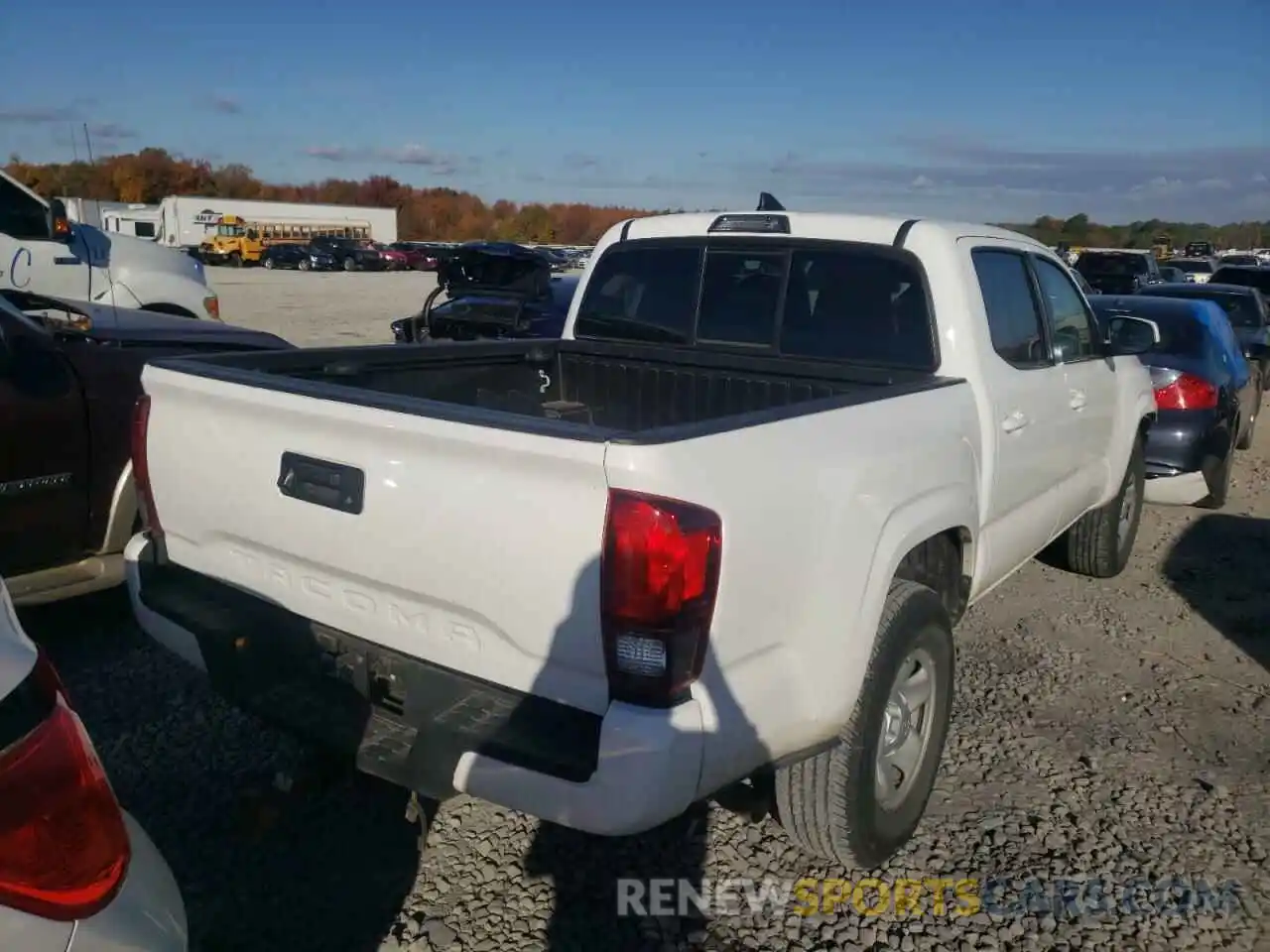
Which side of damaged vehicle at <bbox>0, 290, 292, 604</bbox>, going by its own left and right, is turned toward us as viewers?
right

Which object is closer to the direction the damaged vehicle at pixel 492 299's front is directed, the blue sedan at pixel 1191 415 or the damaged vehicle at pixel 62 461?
the damaged vehicle

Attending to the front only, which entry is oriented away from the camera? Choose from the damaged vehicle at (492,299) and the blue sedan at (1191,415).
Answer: the blue sedan

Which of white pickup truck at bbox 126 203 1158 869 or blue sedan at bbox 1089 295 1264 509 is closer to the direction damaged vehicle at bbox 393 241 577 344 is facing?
the white pickup truck

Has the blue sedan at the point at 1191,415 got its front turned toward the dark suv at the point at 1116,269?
yes

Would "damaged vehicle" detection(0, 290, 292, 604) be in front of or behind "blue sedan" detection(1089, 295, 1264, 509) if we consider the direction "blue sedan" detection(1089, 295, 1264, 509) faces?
behind

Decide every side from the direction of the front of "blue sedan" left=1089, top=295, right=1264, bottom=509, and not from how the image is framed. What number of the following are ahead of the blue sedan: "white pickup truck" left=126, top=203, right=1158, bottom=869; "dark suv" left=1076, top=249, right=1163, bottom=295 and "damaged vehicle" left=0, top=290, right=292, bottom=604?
1

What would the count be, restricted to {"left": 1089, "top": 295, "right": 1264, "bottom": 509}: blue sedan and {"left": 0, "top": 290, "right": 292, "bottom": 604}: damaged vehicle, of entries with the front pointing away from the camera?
1

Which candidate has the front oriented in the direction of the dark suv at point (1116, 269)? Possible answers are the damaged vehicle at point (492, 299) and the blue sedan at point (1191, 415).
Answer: the blue sedan

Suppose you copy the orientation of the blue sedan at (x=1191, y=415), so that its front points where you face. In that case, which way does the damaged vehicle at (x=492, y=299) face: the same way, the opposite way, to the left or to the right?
the opposite way

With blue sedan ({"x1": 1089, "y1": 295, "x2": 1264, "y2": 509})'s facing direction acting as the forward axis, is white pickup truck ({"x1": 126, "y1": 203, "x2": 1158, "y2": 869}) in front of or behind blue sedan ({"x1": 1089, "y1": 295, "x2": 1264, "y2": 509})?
behind

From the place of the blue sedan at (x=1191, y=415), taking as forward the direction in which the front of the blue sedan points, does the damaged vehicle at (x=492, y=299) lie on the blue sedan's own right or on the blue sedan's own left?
on the blue sedan's own left

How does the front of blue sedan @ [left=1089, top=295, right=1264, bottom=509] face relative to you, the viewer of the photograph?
facing away from the viewer

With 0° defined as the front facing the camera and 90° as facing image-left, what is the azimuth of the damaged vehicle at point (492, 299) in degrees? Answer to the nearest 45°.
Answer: approximately 45°
